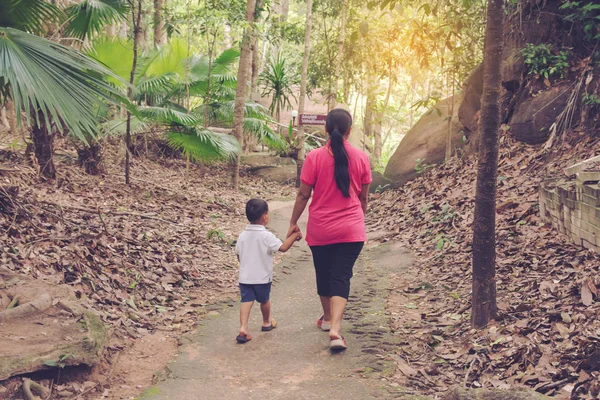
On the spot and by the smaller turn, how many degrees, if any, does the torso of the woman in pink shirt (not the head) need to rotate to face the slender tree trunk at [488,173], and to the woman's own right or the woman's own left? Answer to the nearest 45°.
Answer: approximately 90° to the woman's own right

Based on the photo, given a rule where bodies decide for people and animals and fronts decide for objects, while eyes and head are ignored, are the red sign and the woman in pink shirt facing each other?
yes

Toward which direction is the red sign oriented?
toward the camera

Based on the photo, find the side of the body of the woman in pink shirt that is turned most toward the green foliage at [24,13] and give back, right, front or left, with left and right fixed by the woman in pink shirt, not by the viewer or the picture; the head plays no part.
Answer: left

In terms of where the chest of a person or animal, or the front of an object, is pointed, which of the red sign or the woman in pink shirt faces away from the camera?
the woman in pink shirt

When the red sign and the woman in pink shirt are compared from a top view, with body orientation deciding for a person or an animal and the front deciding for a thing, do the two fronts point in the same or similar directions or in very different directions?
very different directions

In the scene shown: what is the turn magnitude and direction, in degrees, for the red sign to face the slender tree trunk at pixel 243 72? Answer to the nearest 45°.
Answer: approximately 90° to its right

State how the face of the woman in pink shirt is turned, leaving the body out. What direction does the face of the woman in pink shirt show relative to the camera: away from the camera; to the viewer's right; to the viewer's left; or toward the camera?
away from the camera

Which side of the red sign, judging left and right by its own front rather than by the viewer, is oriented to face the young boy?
front

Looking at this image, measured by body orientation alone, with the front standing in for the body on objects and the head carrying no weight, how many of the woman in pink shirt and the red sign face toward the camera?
1

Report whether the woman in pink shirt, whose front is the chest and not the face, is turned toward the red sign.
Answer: yes

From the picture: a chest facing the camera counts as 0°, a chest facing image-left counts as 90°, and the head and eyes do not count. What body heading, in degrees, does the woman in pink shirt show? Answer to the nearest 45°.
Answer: approximately 180°
